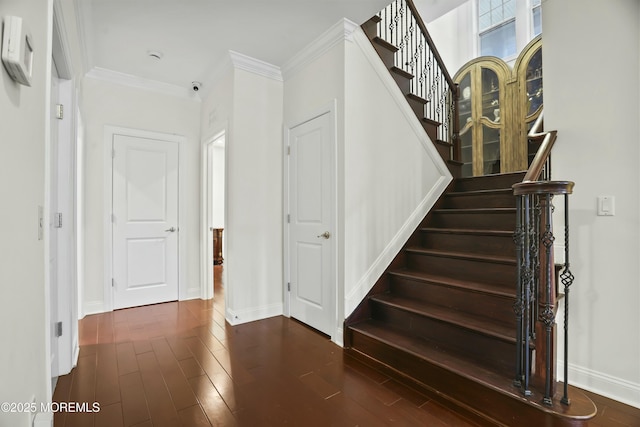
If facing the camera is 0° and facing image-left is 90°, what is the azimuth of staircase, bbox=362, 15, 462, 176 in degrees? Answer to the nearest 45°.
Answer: approximately 225°

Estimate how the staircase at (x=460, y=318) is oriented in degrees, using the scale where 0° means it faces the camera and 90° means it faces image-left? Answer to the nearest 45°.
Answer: approximately 45°

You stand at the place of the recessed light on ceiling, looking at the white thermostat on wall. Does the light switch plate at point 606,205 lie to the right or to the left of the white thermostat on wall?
left

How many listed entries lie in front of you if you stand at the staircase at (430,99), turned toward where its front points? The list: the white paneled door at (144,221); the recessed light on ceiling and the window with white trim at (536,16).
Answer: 1

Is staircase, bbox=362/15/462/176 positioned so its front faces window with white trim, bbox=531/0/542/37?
yes
